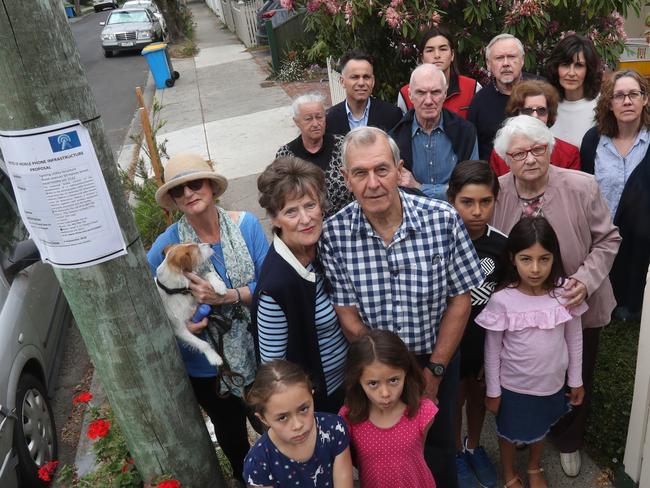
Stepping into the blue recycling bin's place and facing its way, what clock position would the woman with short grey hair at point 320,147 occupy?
The woman with short grey hair is roughly at 9 o'clock from the blue recycling bin.

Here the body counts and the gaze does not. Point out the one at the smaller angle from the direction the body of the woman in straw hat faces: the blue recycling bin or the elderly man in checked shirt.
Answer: the elderly man in checked shirt

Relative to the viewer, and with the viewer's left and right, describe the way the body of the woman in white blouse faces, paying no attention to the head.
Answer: facing the viewer

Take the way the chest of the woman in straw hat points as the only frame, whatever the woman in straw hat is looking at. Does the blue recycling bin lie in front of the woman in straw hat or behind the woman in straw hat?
behind

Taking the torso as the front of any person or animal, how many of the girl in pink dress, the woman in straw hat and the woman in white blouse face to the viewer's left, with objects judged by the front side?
0

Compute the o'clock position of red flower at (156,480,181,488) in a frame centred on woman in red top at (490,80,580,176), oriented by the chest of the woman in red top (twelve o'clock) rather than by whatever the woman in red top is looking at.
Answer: The red flower is roughly at 1 o'clock from the woman in red top.

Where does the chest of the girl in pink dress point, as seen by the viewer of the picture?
toward the camera

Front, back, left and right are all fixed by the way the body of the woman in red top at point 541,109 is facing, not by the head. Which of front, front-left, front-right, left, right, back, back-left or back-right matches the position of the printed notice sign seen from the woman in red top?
front-right

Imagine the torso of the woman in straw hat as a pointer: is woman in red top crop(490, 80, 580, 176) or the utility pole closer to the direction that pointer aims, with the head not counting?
the utility pole

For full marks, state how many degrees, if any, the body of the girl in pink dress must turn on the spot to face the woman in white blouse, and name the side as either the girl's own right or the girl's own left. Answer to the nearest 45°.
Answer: approximately 135° to the girl's own left

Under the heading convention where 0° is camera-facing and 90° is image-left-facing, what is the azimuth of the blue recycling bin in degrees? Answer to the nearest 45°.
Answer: approximately 90°
